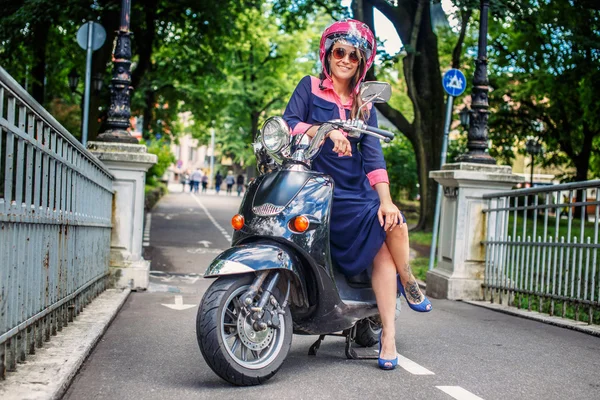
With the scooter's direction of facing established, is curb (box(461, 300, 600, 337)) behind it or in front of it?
behind

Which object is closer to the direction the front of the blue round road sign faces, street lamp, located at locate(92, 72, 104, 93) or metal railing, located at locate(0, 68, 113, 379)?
the metal railing

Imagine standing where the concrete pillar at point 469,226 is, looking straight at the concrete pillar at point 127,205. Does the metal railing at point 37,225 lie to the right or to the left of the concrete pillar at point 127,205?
left

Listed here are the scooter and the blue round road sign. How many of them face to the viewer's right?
0

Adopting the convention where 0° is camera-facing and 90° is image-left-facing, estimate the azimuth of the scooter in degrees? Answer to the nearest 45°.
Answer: approximately 45°

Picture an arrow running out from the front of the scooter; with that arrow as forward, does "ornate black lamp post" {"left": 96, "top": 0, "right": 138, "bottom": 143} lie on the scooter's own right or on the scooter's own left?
on the scooter's own right

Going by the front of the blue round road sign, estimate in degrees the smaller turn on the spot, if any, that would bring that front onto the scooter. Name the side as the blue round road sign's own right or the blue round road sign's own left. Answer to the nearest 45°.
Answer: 0° — it already faces it

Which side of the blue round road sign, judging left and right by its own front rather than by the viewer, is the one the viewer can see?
front

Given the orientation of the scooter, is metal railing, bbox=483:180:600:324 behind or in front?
behind
